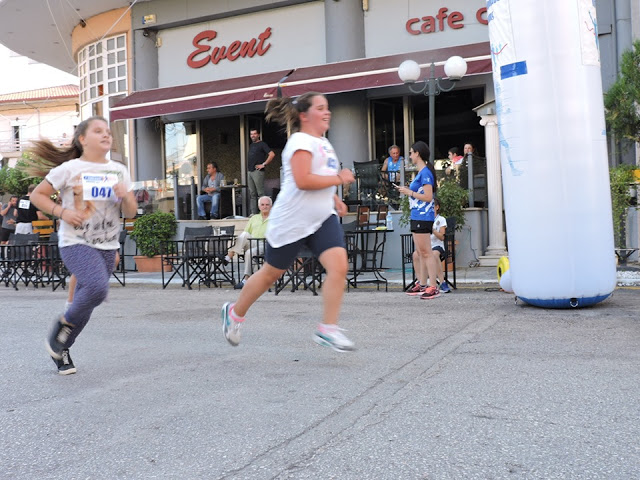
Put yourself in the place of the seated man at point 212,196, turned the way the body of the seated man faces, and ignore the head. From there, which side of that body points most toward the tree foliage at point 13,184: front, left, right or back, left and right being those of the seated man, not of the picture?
right

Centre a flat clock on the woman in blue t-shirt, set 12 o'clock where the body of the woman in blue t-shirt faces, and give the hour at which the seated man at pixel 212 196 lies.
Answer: The seated man is roughly at 2 o'clock from the woman in blue t-shirt.

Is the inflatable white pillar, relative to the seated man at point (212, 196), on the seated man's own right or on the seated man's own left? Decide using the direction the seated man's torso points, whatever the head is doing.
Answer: on the seated man's own left

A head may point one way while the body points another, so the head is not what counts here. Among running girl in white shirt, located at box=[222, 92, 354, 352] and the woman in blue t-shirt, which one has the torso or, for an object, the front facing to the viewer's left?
the woman in blue t-shirt

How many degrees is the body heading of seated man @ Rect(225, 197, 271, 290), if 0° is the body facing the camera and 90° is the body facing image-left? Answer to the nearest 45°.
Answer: approximately 45°

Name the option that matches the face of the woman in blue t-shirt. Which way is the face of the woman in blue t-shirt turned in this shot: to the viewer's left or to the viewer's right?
to the viewer's left

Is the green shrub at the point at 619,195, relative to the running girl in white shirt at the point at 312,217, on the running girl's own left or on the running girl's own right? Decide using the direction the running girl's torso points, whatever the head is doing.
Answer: on the running girl's own left

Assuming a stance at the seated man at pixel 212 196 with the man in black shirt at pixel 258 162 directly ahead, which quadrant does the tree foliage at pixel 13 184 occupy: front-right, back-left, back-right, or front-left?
back-left

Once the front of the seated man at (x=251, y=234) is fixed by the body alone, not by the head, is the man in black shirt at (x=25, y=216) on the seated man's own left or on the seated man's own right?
on the seated man's own right

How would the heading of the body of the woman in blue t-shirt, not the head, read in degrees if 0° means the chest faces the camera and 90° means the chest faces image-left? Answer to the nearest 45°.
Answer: approximately 90°

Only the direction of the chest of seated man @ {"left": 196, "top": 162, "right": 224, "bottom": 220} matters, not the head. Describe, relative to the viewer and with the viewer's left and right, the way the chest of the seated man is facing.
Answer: facing the viewer and to the left of the viewer
